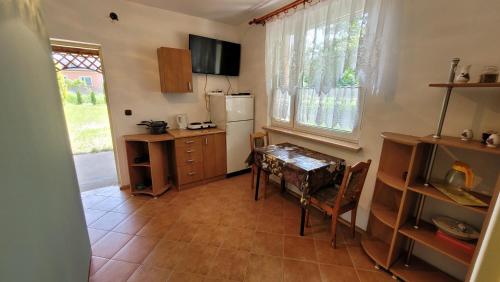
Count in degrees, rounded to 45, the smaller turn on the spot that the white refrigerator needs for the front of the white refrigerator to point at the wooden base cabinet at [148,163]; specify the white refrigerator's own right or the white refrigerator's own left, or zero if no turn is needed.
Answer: approximately 135° to the white refrigerator's own right

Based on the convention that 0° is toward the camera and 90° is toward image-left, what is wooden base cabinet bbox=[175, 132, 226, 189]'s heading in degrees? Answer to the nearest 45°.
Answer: approximately 315°

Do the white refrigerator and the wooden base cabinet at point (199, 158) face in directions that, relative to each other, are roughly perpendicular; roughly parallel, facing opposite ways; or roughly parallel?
roughly parallel

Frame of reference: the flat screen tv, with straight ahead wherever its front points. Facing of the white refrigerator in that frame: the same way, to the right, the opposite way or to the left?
the same way

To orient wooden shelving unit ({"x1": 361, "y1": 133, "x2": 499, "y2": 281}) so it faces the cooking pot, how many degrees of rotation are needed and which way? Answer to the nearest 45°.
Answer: approximately 45° to its right

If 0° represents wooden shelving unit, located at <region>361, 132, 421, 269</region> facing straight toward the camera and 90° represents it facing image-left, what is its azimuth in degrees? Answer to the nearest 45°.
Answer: approximately 45°

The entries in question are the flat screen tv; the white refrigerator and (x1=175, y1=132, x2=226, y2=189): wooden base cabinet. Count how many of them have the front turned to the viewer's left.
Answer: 0

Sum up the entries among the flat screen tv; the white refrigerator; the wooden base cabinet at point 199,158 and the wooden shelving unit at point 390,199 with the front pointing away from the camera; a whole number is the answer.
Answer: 0

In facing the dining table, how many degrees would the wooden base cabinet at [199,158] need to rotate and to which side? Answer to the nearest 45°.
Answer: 0° — it already faces it

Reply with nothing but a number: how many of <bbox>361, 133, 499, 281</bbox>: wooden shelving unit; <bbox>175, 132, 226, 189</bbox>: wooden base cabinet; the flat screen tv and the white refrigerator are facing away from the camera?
0

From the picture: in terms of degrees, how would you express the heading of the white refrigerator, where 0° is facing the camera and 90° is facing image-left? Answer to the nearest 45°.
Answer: approximately 315°

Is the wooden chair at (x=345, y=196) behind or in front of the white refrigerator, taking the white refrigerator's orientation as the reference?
in front
